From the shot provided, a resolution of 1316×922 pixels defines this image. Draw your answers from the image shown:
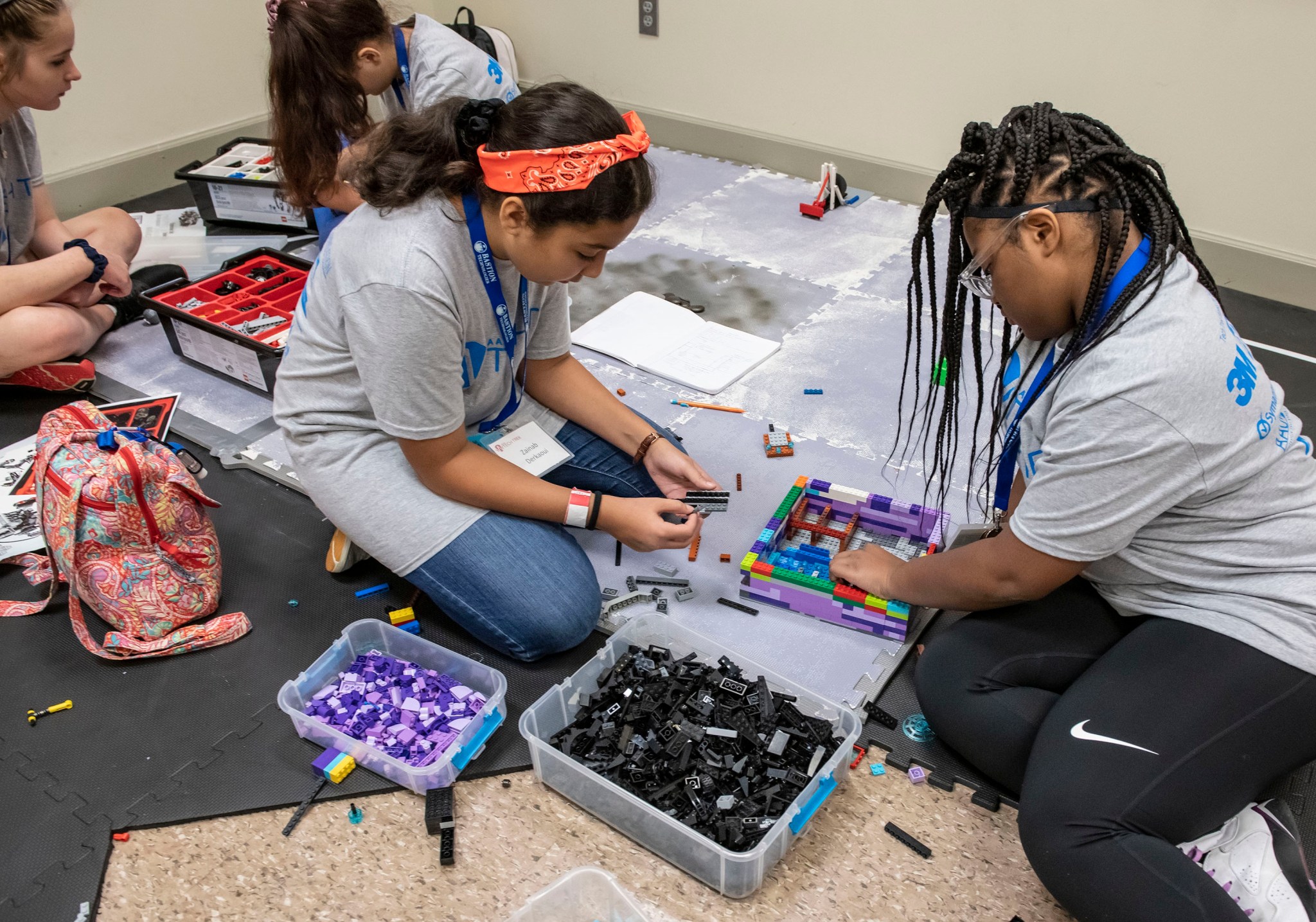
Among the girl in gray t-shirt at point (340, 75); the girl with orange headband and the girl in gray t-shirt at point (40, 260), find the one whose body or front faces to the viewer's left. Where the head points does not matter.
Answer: the girl in gray t-shirt at point (340, 75)

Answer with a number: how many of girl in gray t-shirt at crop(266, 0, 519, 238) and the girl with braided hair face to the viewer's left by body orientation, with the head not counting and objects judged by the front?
2

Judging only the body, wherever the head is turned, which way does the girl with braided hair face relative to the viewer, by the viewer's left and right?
facing to the left of the viewer

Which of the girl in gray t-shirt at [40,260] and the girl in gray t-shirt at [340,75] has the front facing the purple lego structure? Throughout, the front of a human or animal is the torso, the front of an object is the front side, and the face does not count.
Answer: the girl in gray t-shirt at [40,260]

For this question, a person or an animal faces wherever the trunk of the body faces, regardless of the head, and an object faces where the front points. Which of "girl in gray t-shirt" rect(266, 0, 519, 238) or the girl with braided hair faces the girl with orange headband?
the girl with braided hair

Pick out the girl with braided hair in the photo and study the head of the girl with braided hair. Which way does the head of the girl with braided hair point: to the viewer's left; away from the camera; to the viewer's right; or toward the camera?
to the viewer's left

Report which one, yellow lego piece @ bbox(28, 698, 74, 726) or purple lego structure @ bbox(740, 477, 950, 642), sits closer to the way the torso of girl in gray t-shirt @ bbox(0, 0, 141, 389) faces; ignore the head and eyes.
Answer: the purple lego structure

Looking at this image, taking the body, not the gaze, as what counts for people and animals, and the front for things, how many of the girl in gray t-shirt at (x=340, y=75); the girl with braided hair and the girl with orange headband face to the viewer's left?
2

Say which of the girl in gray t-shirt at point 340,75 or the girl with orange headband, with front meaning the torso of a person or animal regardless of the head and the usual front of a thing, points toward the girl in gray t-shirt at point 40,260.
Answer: the girl in gray t-shirt at point 340,75

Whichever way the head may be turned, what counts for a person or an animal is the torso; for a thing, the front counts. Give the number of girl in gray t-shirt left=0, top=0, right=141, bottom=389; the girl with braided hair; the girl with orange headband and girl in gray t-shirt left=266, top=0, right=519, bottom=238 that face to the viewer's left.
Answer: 2

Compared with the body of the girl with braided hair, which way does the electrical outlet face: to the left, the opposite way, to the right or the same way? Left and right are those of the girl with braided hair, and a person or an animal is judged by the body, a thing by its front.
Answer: to the left

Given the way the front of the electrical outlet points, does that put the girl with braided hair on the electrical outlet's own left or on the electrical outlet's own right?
on the electrical outlet's own left

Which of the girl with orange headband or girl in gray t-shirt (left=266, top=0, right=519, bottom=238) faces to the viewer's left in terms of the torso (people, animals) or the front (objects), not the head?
the girl in gray t-shirt

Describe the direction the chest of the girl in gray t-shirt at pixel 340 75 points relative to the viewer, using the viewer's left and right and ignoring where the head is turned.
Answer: facing to the left of the viewer

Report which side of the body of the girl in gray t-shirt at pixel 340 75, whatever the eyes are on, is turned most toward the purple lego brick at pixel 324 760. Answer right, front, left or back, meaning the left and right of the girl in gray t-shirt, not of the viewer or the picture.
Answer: left
